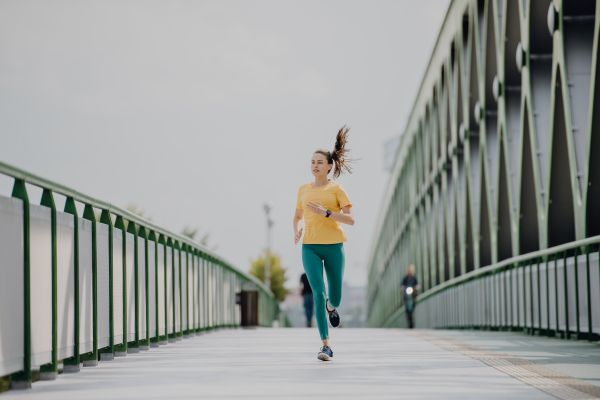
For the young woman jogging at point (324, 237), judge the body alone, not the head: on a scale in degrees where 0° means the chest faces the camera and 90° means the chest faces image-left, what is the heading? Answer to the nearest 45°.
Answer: approximately 0°

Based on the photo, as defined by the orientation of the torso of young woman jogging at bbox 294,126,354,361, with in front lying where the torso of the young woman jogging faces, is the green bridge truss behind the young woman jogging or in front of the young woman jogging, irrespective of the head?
behind

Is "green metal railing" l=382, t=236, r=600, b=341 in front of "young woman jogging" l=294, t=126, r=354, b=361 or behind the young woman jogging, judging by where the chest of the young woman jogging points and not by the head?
behind

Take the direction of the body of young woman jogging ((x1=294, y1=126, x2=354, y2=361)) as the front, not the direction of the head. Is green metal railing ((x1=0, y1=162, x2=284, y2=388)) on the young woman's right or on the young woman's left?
on the young woman's right

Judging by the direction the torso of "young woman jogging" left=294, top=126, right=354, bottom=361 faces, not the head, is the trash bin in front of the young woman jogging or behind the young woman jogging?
behind

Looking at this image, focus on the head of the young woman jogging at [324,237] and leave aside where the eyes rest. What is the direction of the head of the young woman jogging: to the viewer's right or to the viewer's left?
to the viewer's left
